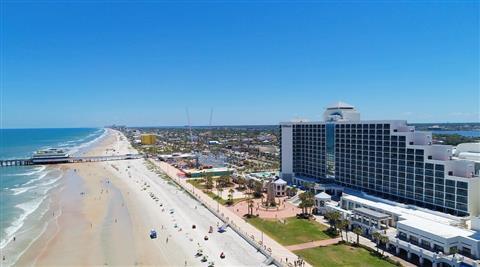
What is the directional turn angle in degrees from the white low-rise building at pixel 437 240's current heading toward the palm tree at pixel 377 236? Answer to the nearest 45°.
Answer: approximately 45° to its right

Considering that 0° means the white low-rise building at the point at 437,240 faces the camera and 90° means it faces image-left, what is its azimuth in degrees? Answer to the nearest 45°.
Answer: approximately 45°
